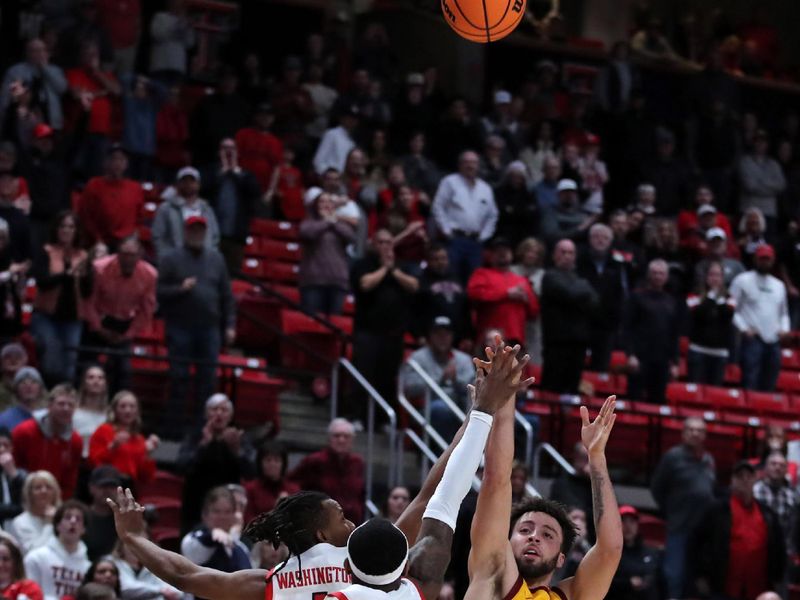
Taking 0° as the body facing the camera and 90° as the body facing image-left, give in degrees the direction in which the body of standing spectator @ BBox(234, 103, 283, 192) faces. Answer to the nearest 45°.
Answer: approximately 0°

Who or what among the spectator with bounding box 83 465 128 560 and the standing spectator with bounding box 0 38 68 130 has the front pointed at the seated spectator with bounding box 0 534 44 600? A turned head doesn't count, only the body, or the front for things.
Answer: the standing spectator

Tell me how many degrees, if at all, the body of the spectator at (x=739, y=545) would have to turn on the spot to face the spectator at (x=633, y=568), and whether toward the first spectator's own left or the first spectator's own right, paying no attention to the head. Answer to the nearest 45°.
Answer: approximately 45° to the first spectator's own right

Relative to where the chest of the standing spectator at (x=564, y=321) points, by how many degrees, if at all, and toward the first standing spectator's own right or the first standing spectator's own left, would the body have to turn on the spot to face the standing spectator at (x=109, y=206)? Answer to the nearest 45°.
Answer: approximately 135° to the first standing spectator's own right
